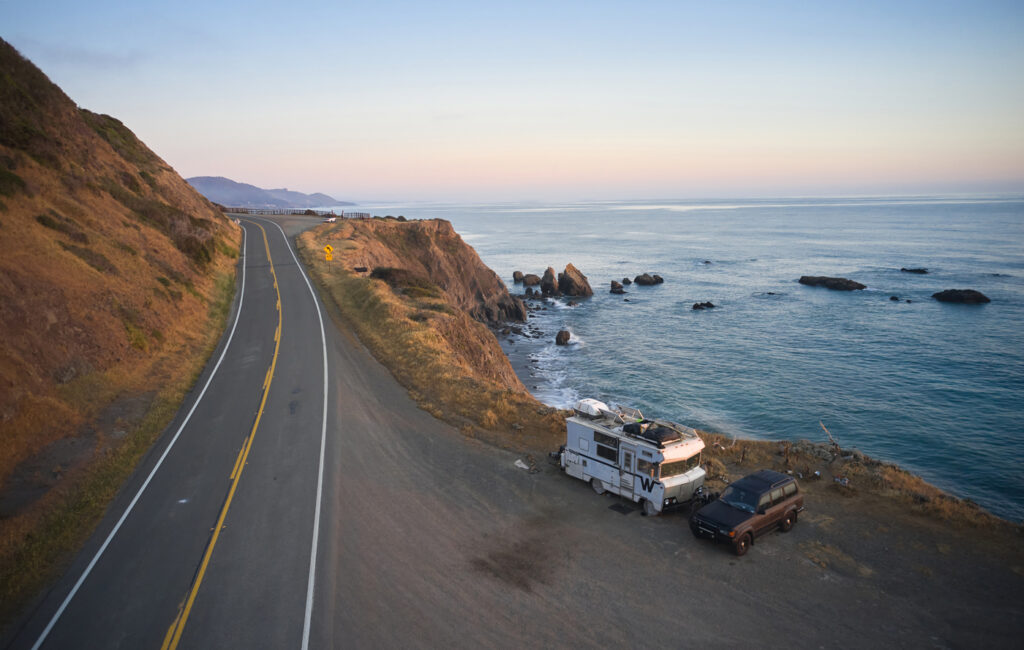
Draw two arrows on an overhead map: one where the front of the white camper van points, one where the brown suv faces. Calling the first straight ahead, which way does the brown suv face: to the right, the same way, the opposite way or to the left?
to the right

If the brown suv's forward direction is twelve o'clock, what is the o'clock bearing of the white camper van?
The white camper van is roughly at 2 o'clock from the brown suv.

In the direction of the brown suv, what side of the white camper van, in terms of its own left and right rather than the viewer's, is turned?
front

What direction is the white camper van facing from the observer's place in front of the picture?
facing the viewer and to the right of the viewer

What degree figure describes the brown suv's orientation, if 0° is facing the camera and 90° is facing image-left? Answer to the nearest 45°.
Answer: approximately 45°

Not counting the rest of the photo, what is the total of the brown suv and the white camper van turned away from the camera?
0
